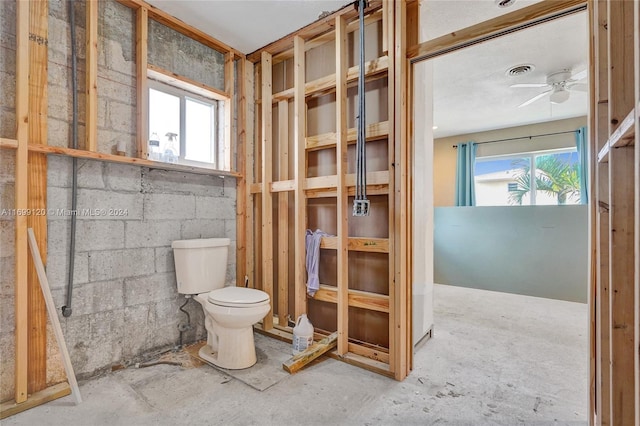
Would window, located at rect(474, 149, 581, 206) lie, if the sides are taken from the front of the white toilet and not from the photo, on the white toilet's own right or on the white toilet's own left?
on the white toilet's own left

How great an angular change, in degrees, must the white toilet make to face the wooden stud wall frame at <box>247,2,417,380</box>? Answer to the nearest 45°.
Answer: approximately 45° to its left

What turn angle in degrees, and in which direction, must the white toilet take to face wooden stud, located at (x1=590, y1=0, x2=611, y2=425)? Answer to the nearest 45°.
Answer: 0° — it already faces it

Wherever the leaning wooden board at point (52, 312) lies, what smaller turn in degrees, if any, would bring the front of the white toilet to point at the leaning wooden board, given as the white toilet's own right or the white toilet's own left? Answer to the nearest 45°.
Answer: approximately 135° to the white toilet's own right

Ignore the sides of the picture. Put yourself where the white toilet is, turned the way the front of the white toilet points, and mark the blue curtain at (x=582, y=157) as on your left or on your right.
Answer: on your left

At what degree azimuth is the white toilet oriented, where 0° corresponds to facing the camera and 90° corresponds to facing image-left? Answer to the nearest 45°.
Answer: approximately 315°

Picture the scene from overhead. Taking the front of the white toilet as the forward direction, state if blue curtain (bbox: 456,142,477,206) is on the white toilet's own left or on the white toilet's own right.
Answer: on the white toilet's own left
